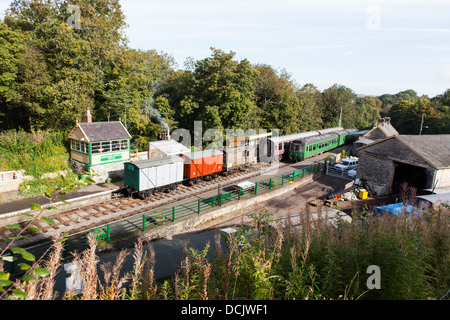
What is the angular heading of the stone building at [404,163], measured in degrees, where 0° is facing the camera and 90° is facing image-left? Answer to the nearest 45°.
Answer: approximately 45°

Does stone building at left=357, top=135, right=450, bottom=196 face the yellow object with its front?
yes
